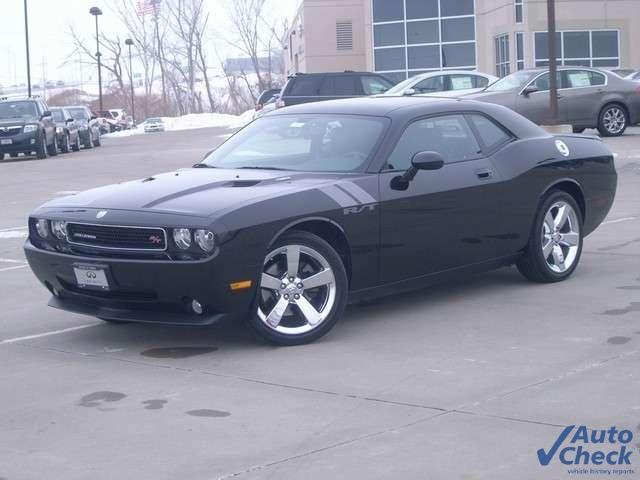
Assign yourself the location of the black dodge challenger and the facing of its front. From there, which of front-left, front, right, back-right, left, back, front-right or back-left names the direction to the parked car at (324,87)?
back-right

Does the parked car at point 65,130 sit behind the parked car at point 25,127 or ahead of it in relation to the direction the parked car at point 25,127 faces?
behind

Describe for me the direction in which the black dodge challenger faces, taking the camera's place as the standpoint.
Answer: facing the viewer and to the left of the viewer

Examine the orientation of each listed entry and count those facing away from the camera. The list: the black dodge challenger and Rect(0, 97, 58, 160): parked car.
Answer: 0

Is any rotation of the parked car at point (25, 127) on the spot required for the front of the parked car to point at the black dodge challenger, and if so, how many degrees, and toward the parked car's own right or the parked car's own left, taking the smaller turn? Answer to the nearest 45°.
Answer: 0° — it already faces it

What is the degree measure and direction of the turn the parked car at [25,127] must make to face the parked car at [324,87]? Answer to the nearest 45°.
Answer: approximately 45° to its left

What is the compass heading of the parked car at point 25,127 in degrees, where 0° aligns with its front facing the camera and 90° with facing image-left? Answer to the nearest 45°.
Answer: approximately 0°

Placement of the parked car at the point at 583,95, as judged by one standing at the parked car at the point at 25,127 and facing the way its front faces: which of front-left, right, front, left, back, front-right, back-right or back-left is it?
front-left

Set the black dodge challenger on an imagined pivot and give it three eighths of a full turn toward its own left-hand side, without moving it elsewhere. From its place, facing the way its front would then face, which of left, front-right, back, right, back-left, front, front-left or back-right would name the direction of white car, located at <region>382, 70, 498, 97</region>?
left
